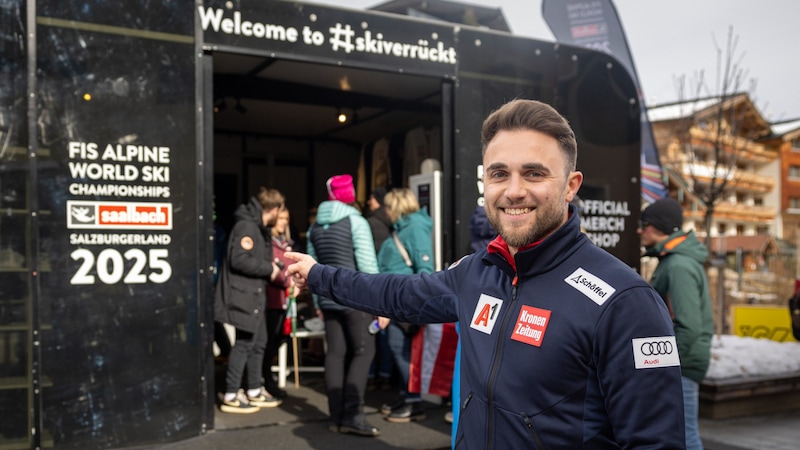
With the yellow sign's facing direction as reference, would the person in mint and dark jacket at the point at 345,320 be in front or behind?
in front

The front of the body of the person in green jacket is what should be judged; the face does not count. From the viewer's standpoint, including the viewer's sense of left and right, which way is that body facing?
facing to the left of the viewer

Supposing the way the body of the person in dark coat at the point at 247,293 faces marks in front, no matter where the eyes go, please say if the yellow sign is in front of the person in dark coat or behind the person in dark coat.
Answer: in front

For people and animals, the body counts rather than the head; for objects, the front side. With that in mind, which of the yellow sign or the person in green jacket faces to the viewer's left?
the person in green jacket

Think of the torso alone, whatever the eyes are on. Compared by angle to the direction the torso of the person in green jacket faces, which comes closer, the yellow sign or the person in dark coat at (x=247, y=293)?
the person in dark coat

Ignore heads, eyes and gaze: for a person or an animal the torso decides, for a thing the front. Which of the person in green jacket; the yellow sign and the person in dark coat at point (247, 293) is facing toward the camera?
the yellow sign

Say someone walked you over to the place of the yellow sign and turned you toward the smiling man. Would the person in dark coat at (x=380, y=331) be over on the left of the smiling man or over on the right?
right

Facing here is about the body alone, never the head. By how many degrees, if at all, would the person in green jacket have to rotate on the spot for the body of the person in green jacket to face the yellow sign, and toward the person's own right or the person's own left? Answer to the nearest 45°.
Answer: approximately 90° to the person's own right

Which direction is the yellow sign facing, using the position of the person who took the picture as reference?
facing the viewer

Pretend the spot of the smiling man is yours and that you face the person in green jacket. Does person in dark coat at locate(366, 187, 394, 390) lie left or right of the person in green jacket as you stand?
left

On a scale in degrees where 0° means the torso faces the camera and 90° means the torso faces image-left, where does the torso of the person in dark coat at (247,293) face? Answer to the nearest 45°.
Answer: approximately 270°

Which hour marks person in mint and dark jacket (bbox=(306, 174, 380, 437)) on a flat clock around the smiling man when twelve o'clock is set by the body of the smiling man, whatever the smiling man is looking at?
The person in mint and dark jacket is roughly at 4 o'clock from the smiling man.

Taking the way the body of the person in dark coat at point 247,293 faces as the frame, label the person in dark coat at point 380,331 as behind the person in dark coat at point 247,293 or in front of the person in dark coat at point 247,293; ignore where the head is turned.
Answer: in front

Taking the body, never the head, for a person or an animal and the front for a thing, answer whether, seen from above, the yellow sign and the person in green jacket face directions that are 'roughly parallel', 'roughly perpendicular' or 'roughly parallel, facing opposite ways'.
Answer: roughly perpendicular

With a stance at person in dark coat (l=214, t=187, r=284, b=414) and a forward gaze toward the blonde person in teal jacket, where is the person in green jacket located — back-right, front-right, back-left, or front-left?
front-right

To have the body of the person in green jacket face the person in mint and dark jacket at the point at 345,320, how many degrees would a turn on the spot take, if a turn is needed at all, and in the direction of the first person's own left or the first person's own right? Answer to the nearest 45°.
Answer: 0° — they already face them
